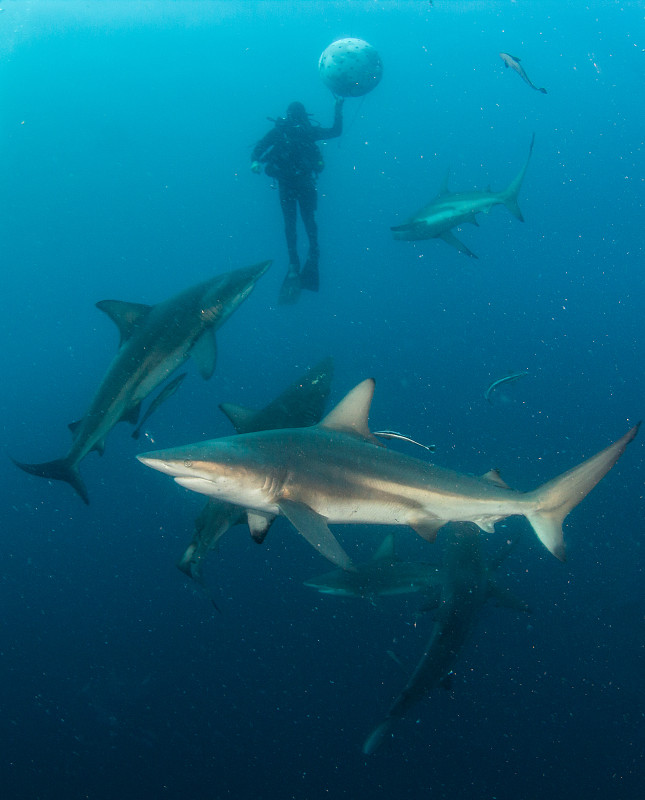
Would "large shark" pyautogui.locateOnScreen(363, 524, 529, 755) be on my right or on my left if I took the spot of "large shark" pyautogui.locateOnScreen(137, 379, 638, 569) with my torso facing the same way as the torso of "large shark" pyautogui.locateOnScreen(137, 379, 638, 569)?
on my right

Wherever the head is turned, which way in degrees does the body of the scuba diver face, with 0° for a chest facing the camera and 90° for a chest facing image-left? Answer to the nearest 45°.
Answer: approximately 0°

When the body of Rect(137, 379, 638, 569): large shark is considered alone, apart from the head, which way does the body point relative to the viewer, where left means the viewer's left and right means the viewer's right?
facing to the left of the viewer

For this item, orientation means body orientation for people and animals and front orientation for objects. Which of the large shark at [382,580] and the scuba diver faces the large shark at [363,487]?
the scuba diver

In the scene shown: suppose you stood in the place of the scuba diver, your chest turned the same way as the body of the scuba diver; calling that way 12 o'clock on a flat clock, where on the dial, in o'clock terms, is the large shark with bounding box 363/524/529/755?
The large shark is roughly at 12 o'clock from the scuba diver.

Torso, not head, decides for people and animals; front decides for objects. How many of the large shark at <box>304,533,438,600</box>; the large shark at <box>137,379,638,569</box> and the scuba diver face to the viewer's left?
2

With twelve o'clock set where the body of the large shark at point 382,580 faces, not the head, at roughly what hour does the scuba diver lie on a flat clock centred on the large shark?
The scuba diver is roughly at 3 o'clock from the large shark.

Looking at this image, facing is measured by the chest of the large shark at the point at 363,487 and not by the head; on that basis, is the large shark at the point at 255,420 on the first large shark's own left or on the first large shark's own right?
on the first large shark's own right

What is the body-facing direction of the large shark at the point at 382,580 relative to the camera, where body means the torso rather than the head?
to the viewer's left

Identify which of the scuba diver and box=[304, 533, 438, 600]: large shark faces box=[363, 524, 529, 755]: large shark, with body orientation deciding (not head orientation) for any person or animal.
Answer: the scuba diver
